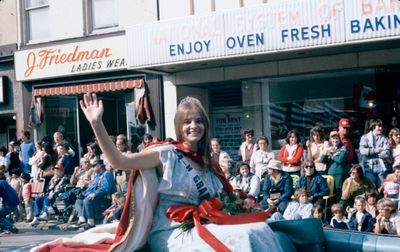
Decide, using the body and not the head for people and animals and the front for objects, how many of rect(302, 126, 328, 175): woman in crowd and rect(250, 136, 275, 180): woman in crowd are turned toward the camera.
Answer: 2

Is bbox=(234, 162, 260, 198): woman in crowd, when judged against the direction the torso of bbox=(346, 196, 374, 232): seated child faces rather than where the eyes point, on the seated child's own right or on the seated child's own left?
on the seated child's own right

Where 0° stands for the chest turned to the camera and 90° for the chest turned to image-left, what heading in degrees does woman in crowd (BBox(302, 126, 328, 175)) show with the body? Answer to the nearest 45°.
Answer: approximately 0°

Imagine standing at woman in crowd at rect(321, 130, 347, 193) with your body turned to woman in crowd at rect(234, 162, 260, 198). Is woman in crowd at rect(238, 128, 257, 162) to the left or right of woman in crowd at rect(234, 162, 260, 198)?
right

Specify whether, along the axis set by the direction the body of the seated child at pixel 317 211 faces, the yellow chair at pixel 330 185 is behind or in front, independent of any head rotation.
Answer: behind

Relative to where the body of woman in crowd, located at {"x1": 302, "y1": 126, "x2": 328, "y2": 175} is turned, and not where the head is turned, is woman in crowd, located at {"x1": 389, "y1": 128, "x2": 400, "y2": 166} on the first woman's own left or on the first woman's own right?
on the first woman's own left

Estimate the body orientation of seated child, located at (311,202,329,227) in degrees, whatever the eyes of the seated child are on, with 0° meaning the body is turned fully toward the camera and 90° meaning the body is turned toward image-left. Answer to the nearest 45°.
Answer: approximately 45°

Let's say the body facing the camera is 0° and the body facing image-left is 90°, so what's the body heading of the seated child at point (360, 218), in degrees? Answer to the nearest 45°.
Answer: approximately 0°
